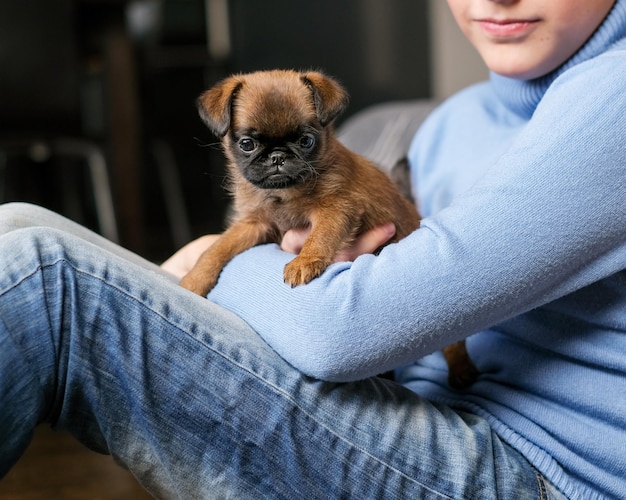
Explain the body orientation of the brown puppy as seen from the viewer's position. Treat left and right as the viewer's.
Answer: facing the viewer and to the left of the viewer

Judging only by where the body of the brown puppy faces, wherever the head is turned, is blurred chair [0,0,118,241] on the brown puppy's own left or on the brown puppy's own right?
on the brown puppy's own right
